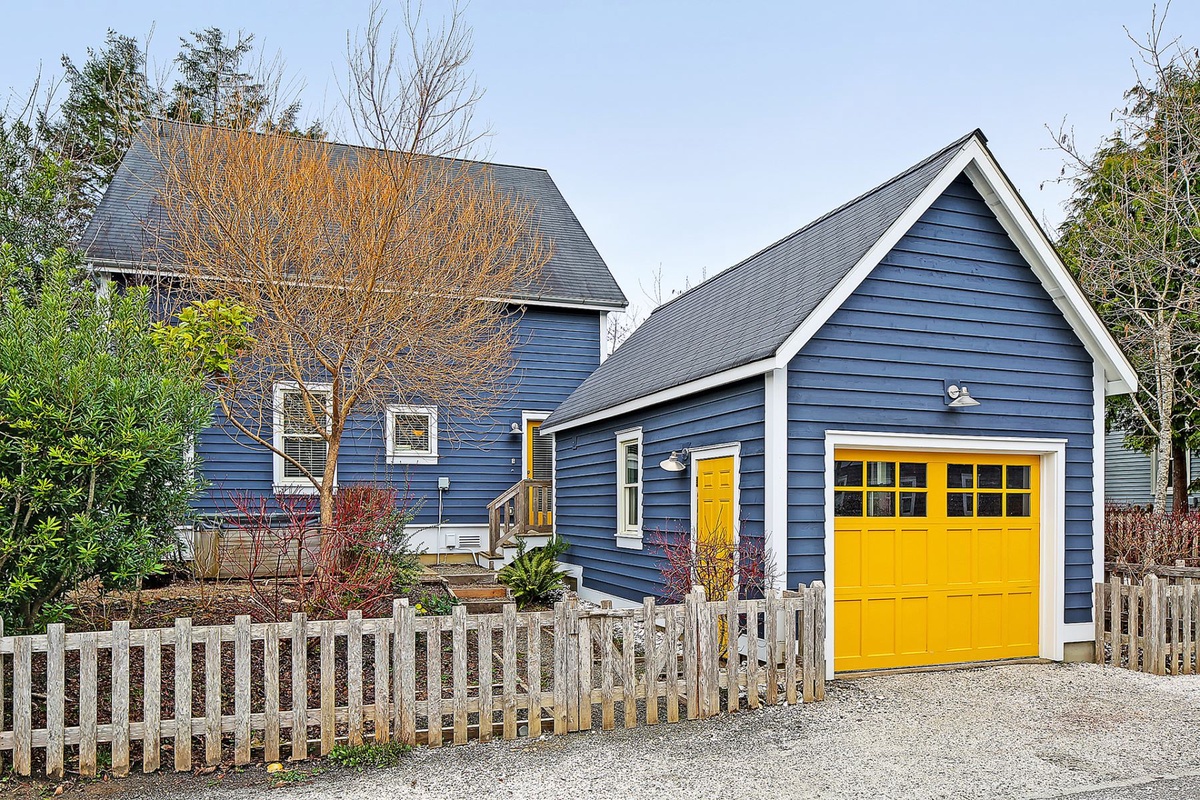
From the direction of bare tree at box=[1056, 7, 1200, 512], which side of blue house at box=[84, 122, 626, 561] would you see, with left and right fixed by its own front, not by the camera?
left

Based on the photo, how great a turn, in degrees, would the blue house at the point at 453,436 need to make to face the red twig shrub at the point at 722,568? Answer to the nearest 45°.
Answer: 0° — it already faces it

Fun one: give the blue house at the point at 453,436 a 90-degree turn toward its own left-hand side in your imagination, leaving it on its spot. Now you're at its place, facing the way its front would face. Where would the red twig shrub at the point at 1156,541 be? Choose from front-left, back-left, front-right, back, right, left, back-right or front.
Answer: front-right

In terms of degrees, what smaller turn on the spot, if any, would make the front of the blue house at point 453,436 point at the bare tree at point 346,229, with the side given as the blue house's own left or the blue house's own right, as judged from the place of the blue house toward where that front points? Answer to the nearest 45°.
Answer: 0° — it already faces it

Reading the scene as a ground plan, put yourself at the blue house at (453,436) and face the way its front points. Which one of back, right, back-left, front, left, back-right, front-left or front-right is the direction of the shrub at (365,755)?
front

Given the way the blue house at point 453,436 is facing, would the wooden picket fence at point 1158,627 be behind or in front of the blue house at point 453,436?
in front

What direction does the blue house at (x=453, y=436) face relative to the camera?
toward the camera

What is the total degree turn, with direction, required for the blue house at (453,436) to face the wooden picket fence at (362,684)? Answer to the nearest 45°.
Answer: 0° — it already faces it

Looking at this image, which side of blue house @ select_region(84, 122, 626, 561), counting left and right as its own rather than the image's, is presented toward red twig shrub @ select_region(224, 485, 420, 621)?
front
